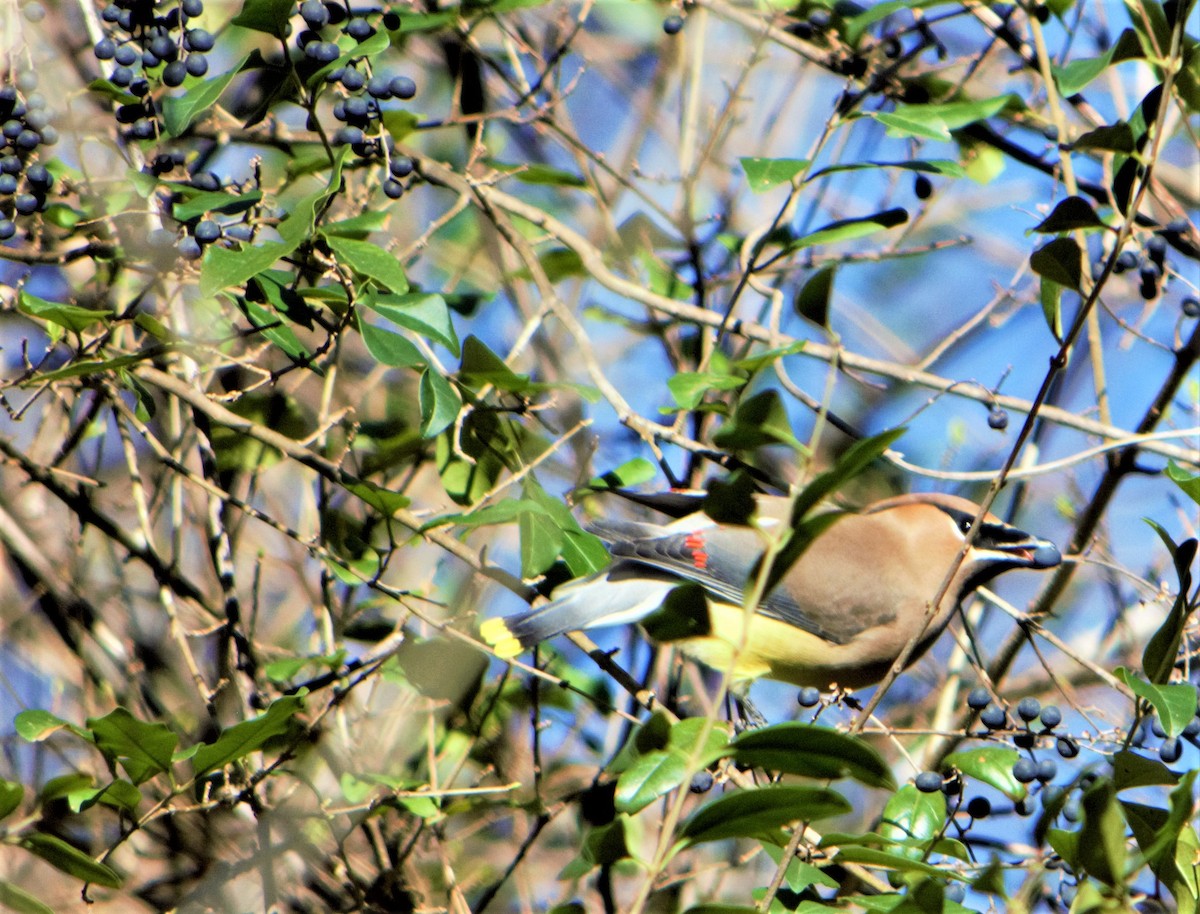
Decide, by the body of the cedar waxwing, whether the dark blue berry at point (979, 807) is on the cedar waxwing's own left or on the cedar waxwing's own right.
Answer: on the cedar waxwing's own right

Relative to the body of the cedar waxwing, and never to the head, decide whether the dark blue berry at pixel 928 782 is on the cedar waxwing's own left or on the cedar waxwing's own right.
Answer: on the cedar waxwing's own right

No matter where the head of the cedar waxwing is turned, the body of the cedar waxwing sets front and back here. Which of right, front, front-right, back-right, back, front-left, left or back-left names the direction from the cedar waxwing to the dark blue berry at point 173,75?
back-right

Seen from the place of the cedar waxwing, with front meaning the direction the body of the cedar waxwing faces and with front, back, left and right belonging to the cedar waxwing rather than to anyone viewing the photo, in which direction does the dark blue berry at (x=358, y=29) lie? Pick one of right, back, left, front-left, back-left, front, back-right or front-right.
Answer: back-right

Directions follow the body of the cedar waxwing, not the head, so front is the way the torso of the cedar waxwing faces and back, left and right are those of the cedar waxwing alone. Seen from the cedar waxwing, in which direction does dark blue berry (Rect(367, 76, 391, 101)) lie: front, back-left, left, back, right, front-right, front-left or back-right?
back-right

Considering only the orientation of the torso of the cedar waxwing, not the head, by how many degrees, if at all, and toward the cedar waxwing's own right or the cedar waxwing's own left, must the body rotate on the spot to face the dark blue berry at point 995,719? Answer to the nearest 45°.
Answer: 0° — it already faces it

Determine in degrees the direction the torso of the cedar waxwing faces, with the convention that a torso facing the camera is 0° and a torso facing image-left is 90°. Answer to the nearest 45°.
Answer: approximately 270°
